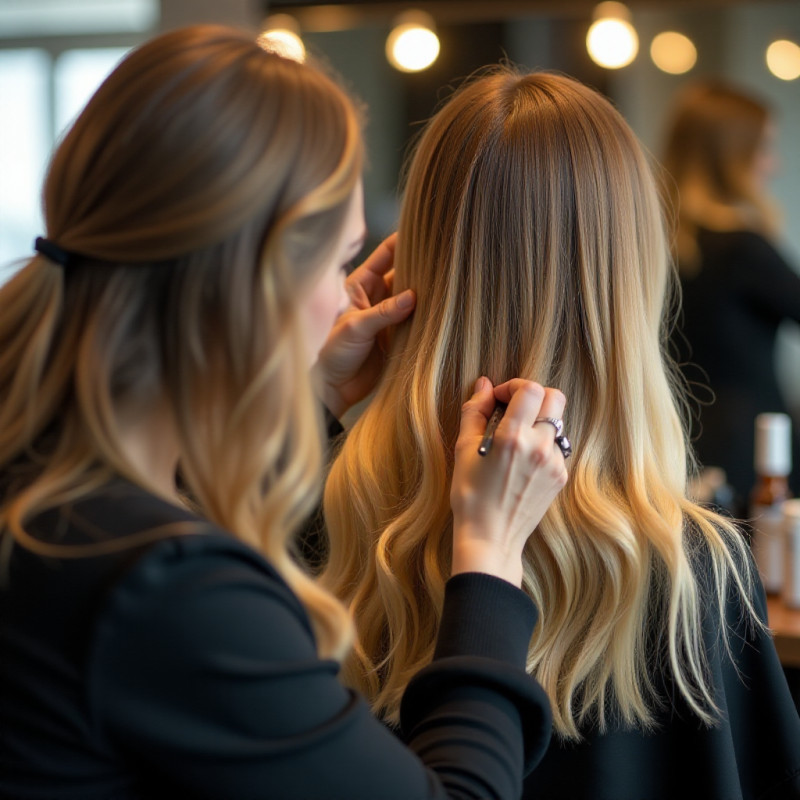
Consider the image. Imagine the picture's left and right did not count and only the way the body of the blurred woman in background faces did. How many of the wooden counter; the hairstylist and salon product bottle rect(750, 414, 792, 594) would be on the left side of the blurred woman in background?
0

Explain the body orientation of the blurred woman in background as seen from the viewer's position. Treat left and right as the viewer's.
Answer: facing to the right of the viewer

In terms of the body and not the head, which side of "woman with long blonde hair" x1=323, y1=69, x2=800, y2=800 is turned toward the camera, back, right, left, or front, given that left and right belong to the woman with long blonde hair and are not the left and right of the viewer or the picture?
back

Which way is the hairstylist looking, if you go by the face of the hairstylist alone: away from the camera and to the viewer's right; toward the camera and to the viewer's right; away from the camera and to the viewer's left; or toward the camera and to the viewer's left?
away from the camera and to the viewer's right

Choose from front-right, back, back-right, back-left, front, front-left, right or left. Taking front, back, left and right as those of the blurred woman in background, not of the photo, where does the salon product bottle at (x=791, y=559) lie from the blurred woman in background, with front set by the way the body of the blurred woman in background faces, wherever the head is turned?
right

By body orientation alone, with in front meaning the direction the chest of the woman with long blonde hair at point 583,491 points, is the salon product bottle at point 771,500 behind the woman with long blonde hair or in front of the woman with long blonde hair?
in front

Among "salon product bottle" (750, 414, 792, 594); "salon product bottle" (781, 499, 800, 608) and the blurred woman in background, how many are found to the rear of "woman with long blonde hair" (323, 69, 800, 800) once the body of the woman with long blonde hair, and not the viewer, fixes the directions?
0

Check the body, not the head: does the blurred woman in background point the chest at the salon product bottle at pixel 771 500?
no

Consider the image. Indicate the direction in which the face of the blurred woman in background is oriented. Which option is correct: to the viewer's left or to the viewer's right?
to the viewer's right

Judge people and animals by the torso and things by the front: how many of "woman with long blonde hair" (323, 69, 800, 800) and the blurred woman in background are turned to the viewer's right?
1

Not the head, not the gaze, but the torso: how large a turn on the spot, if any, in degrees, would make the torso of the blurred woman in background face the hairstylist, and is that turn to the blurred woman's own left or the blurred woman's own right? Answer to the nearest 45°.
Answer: approximately 90° to the blurred woman's own right

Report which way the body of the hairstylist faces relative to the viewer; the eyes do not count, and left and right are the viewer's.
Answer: facing away from the viewer and to the right of the viewer

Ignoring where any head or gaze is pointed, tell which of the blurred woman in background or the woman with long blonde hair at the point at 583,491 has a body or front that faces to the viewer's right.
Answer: the blurred woman in background
